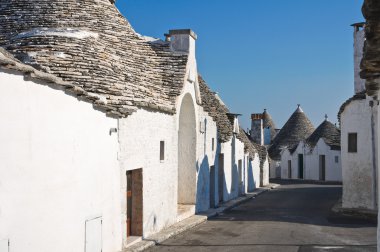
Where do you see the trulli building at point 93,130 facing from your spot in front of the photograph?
facing the viewer and to the right of the viewer
